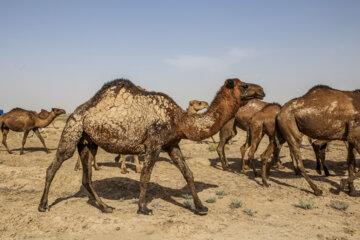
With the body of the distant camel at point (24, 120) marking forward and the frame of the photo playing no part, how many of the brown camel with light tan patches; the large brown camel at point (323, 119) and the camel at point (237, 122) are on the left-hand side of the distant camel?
0

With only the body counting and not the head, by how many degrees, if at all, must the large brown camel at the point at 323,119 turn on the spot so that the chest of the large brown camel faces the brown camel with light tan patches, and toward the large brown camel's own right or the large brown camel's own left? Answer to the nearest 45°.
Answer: approximately 135° to the large brown camel's own right

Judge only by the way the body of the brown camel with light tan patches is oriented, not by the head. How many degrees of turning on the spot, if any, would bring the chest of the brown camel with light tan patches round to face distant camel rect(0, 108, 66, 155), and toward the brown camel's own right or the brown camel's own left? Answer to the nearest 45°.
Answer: approximately 135° to the brown camel's own left

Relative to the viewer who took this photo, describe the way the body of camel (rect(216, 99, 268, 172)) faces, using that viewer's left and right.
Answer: facing to the right of the viewer

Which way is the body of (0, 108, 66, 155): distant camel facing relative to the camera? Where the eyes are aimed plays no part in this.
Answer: to the viewer's right

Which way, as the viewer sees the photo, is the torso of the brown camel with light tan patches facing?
to the viewer's right

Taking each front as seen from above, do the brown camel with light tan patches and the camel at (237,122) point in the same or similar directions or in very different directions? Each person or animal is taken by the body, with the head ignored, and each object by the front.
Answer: same or similar directions

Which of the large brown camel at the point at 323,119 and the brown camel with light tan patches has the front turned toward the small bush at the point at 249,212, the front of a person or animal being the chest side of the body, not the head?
the brown camel with light tan patches

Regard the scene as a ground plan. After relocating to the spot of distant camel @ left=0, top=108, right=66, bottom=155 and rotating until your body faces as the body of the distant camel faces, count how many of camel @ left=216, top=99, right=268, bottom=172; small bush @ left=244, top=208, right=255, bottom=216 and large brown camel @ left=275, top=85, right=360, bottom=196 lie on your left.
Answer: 0

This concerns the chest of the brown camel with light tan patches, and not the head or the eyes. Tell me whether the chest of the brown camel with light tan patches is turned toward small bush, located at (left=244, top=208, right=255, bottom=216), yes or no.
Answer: yes

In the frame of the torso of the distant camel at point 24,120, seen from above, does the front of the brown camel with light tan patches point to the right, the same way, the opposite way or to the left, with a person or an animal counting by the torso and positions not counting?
the same way

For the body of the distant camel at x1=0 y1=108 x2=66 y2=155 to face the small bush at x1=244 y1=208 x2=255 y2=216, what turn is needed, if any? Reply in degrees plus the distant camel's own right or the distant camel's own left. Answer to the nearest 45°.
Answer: approximately 90° to the distant camel's own right

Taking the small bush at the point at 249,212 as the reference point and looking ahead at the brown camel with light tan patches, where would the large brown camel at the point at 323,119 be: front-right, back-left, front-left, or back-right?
back-right

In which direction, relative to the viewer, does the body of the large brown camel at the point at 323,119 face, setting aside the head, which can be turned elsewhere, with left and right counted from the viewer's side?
facing to the right of the viewer

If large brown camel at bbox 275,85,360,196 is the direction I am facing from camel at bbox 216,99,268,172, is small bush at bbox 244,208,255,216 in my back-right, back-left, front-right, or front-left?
front-right
